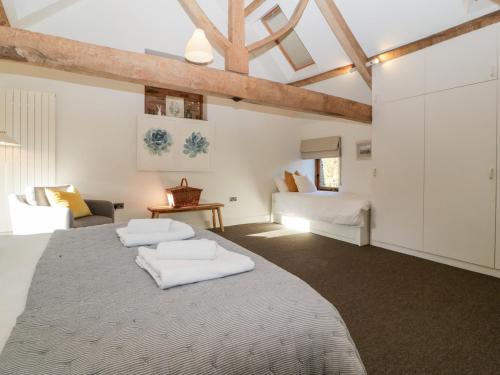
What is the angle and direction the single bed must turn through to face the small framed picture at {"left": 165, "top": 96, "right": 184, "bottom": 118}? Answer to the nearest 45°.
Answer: approximately 135° to its right

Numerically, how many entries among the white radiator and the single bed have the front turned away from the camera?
0

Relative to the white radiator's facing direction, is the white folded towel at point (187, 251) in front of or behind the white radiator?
in front

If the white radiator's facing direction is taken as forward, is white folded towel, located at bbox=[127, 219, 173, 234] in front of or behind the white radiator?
in front

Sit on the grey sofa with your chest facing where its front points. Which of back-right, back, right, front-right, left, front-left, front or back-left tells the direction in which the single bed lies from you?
front-left

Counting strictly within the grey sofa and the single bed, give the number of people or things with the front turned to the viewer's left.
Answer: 0

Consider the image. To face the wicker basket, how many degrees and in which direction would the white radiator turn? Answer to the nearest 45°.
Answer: approximately 90° to its left

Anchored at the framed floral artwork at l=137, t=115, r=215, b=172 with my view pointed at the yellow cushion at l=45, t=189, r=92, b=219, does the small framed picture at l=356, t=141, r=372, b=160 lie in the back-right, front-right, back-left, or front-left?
back-left

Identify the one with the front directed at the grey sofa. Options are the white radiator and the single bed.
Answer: the white radiator

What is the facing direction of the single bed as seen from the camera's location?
facing the viewer and to the right of the viewer

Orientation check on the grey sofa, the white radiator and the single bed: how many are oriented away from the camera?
0

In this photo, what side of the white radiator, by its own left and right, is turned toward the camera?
front
